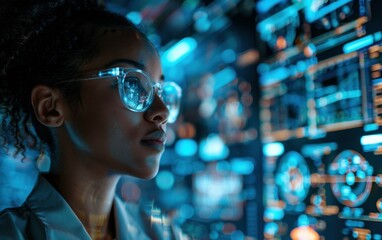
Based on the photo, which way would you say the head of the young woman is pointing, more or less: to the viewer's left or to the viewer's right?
to the viewer's right

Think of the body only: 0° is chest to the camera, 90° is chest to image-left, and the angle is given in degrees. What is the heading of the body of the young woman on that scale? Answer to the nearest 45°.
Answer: approximately 315°
